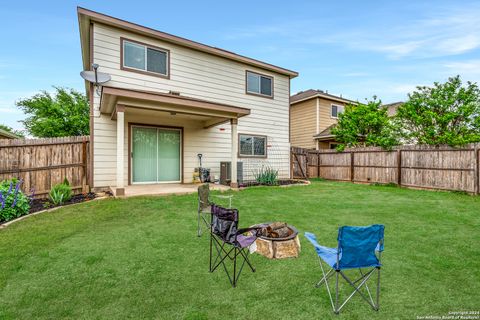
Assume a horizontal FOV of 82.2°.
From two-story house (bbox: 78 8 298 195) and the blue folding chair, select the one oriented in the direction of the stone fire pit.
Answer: the blue folding chair

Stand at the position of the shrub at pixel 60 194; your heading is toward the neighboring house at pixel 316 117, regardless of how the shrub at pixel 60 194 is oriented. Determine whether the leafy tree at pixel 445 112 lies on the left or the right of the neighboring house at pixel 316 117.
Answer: right

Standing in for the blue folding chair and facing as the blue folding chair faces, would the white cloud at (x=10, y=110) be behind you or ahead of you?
ahead

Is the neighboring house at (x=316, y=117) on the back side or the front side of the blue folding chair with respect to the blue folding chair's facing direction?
on the front side

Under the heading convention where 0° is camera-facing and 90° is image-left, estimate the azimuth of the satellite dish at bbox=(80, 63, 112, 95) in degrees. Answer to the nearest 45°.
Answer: approximately 0°
